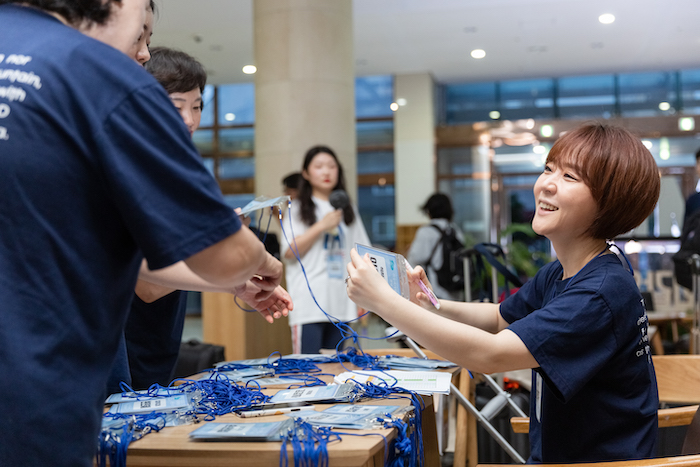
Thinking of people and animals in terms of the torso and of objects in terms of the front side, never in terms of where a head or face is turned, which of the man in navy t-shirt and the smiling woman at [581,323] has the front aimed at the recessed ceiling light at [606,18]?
the man in navy t-shirt

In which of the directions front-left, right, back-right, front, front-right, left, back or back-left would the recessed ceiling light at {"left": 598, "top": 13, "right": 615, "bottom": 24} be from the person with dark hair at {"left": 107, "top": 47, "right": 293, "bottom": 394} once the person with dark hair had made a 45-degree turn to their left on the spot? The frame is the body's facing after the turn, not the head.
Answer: front-left

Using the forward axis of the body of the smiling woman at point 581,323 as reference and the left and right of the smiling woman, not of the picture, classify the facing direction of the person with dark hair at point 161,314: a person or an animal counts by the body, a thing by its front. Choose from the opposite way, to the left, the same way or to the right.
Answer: the opposite way

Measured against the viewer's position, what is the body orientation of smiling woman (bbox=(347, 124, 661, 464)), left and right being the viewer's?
facing to the left of the viewer

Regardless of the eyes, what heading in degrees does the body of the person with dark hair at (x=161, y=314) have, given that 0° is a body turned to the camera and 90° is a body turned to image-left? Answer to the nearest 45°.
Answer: approximately 315°

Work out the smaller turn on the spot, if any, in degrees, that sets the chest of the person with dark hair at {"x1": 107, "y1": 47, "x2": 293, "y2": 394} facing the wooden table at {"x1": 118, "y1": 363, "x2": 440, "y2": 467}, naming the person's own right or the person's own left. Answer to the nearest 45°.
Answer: approximately 45° to the person's own right

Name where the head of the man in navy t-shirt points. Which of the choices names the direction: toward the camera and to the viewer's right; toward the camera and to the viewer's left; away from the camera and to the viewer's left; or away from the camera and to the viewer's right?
away from the camera and to the viewer's right

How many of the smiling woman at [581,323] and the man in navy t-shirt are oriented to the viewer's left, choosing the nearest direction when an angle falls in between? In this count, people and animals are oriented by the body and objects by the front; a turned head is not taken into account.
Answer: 1

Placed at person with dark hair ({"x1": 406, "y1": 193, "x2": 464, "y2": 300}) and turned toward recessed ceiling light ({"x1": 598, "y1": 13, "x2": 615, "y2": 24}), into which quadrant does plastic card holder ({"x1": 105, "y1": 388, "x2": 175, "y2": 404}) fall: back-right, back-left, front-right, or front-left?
back-right
